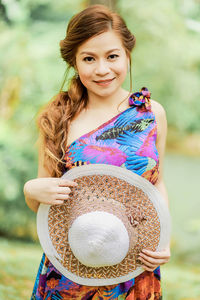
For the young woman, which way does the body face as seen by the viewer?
toward the camera
